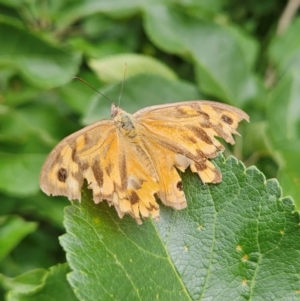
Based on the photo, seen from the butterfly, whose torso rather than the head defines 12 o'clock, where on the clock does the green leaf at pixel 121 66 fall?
The green leaf is roughly at 1 o'clock from the butterfly.

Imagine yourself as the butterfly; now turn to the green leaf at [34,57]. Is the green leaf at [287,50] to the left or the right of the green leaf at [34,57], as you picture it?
right

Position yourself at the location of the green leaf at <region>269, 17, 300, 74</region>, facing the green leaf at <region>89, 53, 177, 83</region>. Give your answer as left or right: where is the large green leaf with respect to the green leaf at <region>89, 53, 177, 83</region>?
left

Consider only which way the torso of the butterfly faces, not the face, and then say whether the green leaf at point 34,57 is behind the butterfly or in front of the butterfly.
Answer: in front

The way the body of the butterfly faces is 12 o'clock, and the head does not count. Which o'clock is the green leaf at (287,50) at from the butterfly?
The green leaf is roughly at 2 o'clock from the butterfly.

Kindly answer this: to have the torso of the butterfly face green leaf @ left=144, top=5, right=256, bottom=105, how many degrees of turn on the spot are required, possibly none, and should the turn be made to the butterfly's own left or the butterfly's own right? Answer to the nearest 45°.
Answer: approximately 45° to the butterfly's own right

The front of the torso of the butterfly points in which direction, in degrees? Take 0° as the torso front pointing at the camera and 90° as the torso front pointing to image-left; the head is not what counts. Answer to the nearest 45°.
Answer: approximately 135°
